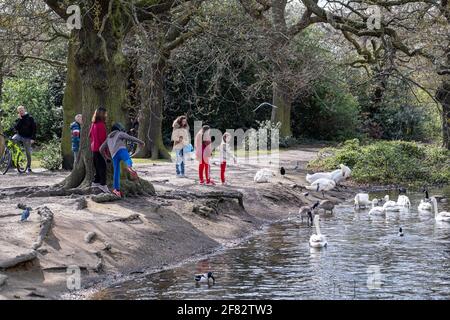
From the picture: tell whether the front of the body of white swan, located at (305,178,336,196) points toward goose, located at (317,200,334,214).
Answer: no

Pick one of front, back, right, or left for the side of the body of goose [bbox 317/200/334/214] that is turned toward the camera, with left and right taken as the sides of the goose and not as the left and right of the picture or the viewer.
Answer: left

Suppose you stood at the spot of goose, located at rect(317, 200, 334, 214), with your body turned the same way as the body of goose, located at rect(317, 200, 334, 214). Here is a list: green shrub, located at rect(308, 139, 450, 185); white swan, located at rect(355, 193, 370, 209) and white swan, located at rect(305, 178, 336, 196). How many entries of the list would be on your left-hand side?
0

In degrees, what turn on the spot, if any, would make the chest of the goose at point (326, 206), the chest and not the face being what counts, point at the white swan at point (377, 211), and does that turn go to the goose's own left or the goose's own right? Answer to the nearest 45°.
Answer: approximately 180°

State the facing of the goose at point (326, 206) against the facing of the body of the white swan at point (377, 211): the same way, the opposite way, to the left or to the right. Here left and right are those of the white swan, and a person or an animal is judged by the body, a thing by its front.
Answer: the same way

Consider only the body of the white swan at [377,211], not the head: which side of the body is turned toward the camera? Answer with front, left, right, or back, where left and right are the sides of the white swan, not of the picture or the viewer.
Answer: left

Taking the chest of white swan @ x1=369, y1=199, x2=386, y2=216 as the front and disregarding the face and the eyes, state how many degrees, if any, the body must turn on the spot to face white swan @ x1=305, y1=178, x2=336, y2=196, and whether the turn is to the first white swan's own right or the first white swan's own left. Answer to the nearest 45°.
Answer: approximately 45° to the first white swan's own right

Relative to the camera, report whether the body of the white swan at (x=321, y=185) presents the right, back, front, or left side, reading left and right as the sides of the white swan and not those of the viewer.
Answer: right

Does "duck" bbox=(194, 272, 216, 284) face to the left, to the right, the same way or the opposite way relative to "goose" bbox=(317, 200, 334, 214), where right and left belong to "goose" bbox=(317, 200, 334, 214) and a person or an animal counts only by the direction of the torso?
the opposite way
